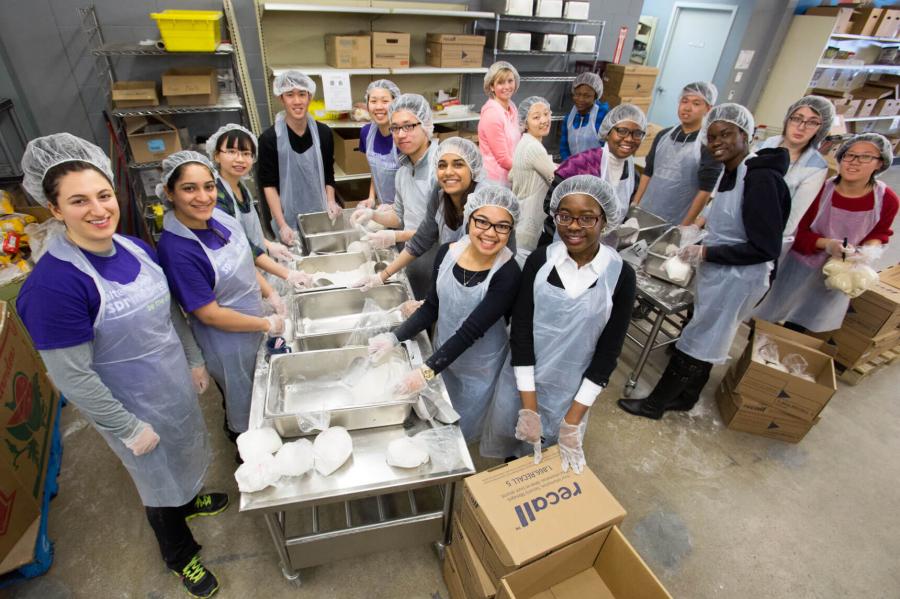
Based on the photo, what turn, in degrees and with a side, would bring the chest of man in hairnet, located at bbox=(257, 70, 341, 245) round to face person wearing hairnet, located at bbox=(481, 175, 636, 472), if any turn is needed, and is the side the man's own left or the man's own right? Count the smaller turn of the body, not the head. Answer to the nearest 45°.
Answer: approximately 45° to the man's own left

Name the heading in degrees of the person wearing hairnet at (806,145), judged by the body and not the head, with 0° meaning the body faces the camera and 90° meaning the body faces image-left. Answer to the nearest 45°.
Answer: approximately 45°

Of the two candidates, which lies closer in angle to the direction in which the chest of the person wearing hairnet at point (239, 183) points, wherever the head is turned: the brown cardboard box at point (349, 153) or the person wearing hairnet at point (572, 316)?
the person wearing hairnet

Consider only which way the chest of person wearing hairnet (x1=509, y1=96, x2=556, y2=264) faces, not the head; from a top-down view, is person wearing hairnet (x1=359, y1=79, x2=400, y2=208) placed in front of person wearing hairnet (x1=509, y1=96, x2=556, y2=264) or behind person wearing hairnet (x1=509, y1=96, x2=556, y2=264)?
behind
